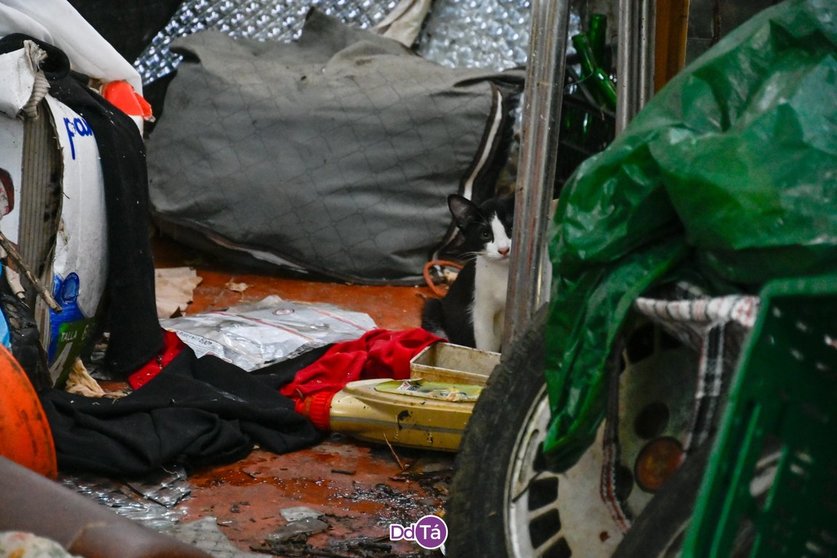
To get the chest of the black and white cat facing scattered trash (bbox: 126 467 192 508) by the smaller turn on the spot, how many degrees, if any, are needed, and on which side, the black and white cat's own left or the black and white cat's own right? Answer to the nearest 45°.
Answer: approximately 90° to the black and white cat's own right

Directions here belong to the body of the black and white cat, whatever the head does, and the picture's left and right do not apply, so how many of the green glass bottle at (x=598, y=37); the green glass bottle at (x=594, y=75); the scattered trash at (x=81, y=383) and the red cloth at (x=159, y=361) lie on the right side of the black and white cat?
2

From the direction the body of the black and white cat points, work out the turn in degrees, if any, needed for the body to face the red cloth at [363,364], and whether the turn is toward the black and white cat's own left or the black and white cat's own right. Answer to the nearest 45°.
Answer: approximately 90° to the black and white cat's own right

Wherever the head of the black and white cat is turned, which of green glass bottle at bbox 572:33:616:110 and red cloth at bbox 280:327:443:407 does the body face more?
the red cloth

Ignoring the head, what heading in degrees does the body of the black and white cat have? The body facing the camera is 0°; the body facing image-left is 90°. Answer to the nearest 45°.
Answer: approximately 315°

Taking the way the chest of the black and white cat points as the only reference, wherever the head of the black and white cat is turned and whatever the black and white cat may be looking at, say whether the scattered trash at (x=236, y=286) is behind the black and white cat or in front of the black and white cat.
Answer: behind

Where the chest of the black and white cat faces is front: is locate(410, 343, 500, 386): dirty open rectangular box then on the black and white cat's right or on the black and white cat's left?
on the black and white cat's right

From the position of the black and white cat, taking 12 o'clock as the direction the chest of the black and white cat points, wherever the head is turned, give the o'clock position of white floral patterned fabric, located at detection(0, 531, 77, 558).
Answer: The white floral patterned fabric is roughly at 2 o'clock from the black and white cat.

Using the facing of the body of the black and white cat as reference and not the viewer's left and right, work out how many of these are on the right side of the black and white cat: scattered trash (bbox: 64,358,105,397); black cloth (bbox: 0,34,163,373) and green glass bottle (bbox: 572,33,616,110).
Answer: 2

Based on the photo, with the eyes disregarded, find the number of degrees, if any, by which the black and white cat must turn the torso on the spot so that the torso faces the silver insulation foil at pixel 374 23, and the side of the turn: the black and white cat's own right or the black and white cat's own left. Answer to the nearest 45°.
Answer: approximately 135° to the black and white cat's own left

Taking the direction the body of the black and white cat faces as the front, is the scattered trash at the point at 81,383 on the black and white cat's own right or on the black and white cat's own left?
on the black and white cat's own right

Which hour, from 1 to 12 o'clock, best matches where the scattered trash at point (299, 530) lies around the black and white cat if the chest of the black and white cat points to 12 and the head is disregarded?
The scattered trash is roughly at 2 o'clock from the black and white cat.
